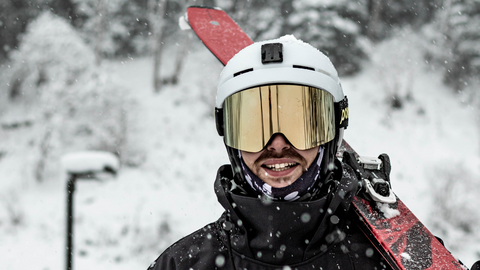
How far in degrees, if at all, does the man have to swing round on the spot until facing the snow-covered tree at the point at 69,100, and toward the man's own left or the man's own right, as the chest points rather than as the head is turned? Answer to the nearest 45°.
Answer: approximately 135° to the man's own right

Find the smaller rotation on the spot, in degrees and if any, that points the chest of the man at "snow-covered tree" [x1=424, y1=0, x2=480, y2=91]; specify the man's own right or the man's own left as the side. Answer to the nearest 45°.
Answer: approximately 135° to the man's own left

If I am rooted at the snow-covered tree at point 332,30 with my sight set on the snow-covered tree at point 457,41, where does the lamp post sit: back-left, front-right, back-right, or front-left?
back-right

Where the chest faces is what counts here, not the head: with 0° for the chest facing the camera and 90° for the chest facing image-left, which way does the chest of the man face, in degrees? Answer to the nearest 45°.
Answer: approximately 0°

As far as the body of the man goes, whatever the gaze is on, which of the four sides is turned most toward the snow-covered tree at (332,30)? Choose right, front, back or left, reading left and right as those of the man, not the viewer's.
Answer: back
